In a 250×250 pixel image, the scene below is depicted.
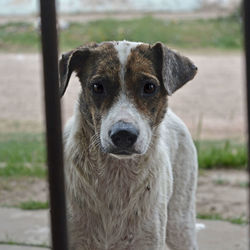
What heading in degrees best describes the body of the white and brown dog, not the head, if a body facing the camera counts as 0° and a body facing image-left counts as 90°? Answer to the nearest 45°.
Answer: approximately 0°

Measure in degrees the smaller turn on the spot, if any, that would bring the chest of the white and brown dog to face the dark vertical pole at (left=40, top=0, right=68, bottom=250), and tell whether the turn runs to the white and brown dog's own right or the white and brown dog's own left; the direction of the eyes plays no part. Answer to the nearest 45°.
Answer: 0° — it already faces it
